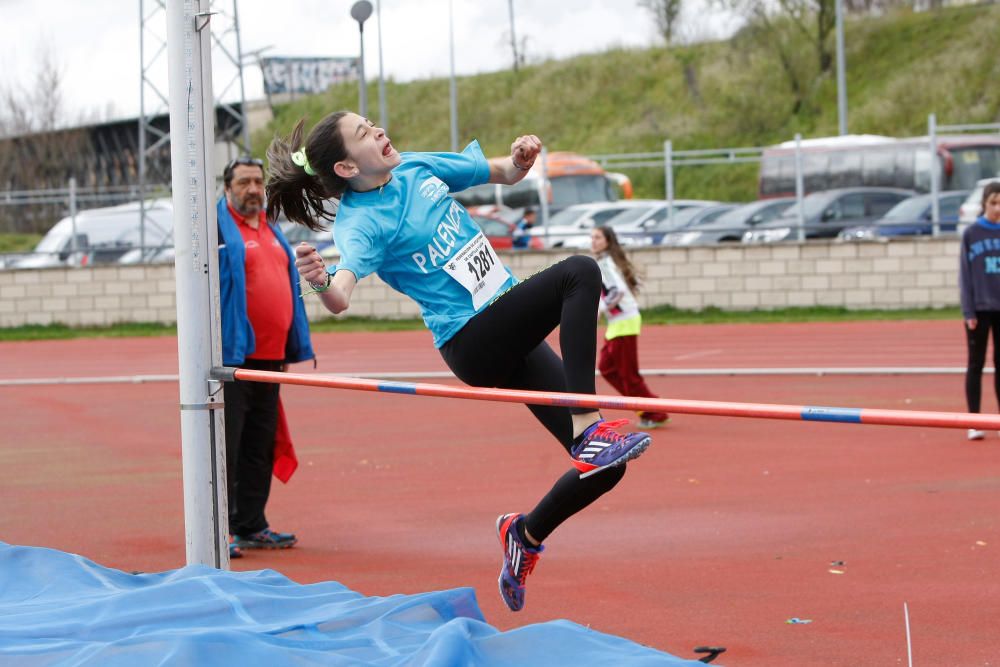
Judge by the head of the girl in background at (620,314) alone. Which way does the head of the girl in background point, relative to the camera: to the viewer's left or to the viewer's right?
to the viewer's left

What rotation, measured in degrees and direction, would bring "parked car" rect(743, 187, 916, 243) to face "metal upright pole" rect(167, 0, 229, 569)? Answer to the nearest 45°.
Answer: approximately 45° to its left

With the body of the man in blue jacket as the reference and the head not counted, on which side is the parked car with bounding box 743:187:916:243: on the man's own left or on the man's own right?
on the man's own left

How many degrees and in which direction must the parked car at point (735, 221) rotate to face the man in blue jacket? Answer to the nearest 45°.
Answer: approximately 45° to its left

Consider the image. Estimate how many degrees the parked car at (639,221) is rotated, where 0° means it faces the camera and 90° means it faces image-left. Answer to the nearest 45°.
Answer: approximately 45°

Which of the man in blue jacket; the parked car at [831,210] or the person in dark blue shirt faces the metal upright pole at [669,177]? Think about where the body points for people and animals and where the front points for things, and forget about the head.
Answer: the parked car

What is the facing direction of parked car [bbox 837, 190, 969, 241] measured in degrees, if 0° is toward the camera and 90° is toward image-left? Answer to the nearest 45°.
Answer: approximately 45°

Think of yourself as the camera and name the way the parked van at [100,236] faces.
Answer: facing to the left of the viewer

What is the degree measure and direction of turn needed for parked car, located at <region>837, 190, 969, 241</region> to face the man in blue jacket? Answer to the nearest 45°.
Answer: approximately 45° to its left

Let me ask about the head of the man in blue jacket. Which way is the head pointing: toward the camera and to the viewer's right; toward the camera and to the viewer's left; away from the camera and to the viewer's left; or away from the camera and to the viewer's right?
toward the camera and to the viewer's right

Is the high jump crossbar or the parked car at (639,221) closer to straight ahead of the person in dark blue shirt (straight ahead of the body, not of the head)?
the high jump crossbar

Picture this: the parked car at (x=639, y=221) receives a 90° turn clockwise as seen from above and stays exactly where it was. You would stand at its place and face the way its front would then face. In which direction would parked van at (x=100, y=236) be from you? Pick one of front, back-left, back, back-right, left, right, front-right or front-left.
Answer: front-left

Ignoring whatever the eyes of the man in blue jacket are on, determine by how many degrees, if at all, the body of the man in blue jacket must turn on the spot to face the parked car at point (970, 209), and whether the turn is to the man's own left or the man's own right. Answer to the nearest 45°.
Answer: approximately 90° to the man's own left
